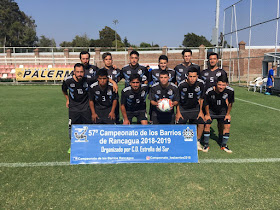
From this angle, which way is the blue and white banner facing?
toward the camera

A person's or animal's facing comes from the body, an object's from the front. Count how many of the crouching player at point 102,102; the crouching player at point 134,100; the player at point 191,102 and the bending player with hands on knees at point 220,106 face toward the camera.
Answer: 4

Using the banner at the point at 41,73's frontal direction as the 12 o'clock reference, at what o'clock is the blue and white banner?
The blue and white banner is roughly at 12 o'clock from the banner.

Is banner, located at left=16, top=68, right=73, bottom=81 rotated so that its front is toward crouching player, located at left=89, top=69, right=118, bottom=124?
yes

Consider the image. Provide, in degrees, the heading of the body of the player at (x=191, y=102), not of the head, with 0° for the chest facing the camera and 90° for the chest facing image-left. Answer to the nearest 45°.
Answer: approximately 0°

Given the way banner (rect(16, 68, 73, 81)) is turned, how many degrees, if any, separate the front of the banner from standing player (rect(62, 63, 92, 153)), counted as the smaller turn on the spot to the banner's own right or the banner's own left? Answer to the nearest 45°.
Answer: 0° — it already faces them

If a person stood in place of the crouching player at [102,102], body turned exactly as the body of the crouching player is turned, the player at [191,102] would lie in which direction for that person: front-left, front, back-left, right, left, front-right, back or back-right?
left

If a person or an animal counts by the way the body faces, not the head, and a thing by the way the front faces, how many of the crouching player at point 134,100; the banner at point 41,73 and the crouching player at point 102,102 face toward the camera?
3

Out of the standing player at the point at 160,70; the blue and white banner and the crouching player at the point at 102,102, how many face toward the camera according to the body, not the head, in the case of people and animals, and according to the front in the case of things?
3

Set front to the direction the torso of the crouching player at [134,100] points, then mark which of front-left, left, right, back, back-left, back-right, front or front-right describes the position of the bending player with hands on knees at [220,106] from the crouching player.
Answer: left

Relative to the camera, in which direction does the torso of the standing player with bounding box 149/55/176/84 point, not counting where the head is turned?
toward the camera

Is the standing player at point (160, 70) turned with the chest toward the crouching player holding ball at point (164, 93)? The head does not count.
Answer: yes

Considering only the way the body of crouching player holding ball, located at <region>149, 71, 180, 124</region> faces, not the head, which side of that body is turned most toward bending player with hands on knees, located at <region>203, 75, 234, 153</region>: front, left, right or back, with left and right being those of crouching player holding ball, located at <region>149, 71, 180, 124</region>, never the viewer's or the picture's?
left

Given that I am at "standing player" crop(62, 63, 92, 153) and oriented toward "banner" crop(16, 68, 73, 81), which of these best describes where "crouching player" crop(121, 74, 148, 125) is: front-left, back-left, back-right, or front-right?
back-right

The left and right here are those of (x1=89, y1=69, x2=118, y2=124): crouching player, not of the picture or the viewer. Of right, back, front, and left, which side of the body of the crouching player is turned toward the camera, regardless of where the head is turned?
front
